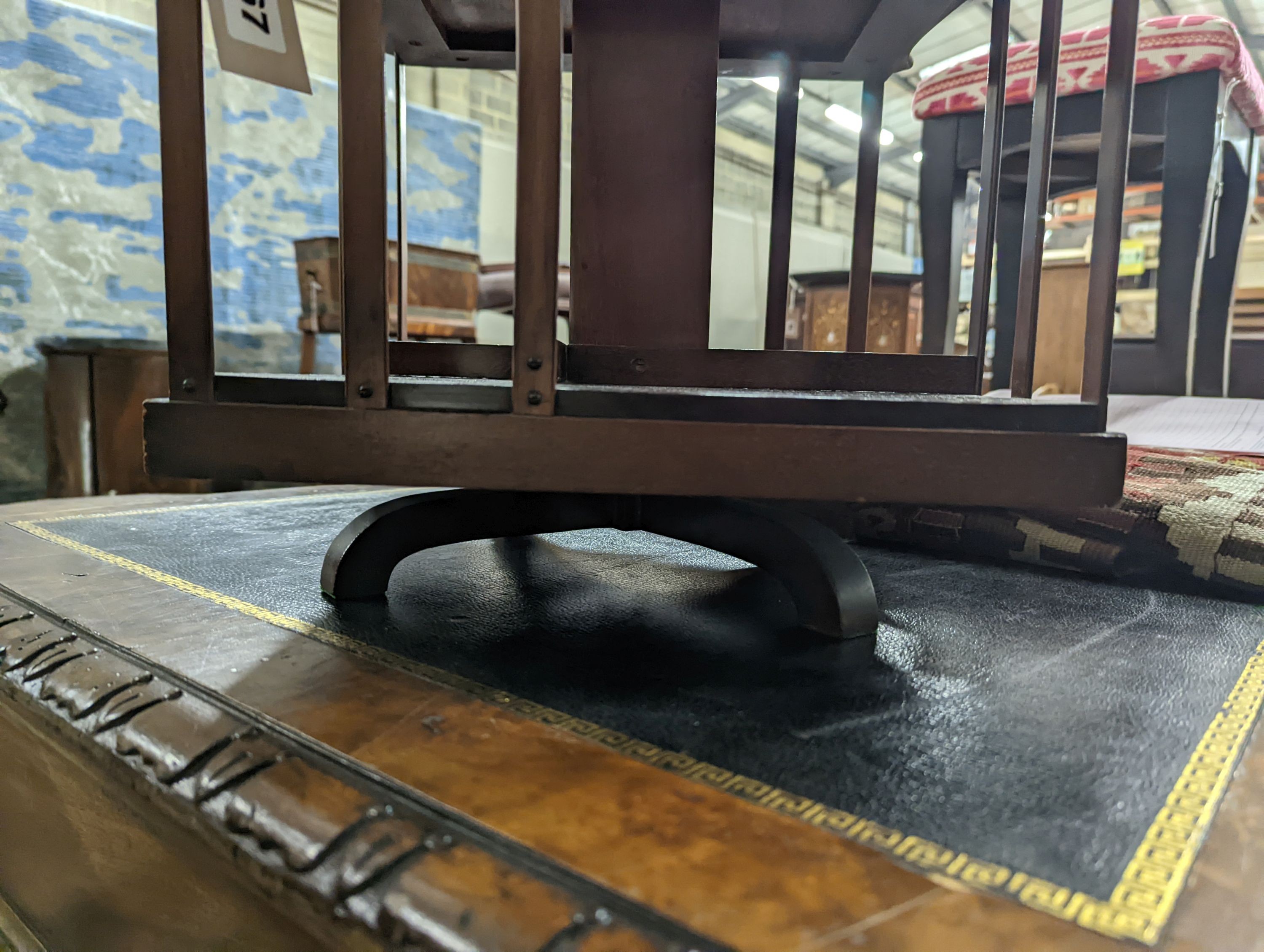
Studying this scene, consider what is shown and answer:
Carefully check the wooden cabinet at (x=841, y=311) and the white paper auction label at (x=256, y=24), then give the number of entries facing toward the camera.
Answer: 2

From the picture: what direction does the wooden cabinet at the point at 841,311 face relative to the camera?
toward the camera

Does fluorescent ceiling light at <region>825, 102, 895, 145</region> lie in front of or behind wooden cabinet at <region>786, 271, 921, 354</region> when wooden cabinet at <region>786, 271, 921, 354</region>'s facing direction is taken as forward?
behind

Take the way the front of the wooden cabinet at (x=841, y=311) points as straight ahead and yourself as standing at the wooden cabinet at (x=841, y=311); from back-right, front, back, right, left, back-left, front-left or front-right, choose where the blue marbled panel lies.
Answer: front-right

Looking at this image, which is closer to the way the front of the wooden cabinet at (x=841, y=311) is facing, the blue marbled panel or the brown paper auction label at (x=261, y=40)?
the brown paper auction label

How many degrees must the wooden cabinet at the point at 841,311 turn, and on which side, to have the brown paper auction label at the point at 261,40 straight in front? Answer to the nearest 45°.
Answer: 0° — it already faces it

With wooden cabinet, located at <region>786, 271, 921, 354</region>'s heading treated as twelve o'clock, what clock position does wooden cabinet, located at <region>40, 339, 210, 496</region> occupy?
wooden cabinet, located at <region>40, 339, 210, 496</region> is roughly at 1 o'clock from wooden cabinet, located at <region>786, 271, 921, 354</region>.

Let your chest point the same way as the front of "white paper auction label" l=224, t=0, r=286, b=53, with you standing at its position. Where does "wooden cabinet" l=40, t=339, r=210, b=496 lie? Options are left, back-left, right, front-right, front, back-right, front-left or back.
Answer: back

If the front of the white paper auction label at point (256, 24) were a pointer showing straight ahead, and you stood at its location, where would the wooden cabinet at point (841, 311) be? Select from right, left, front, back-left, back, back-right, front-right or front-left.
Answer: back-left

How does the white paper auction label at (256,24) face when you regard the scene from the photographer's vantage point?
facing the viewer

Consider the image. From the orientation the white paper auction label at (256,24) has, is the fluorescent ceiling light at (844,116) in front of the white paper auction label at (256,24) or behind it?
behind

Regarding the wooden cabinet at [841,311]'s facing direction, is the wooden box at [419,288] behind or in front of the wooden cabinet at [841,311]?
in front
